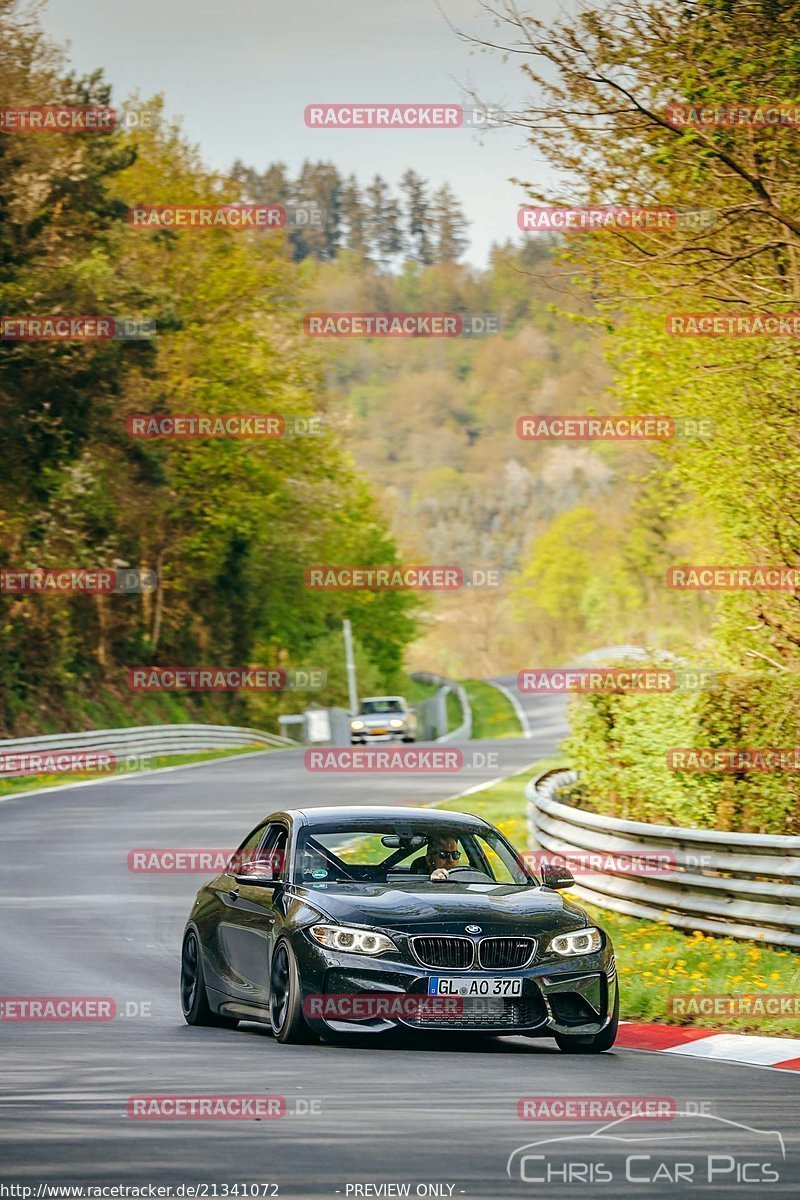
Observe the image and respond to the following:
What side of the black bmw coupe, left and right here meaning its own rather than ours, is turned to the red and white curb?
left

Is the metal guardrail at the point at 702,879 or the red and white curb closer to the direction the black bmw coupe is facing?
the red and white curb

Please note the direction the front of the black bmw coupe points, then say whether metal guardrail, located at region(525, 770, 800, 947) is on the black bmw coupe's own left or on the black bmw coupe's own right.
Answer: on the black bmw coupe's own left

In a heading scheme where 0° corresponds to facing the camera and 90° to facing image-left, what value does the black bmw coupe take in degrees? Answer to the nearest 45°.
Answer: approximately 315°
